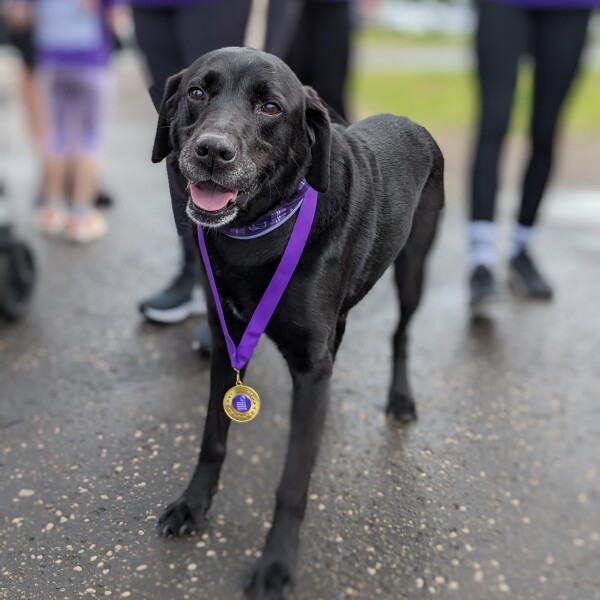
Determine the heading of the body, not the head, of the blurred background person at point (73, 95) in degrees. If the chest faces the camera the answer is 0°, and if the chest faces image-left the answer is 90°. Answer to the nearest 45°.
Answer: approximately 0°

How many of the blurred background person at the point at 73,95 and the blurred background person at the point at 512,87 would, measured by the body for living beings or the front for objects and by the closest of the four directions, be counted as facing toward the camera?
2

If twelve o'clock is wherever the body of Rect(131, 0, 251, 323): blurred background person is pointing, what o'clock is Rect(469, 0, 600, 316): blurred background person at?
Rect(469, 0, 600, 316): blurred background person is roughly at 7 o'clock from Rect(131, 0, 251, 323): blurred background person.

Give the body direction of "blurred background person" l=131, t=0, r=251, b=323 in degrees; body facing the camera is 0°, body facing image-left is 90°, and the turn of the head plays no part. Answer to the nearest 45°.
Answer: approximately 45°

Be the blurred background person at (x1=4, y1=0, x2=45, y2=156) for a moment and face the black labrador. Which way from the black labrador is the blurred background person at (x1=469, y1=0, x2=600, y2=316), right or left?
left

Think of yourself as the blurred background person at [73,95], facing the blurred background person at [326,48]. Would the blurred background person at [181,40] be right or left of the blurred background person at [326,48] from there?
right

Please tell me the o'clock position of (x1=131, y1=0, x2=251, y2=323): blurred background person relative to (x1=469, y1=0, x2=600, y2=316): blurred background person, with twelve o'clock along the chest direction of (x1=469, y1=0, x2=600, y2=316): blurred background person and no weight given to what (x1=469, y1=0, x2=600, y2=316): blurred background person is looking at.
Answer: (x1=131, y1=0, x2=251, y2=323): blurred background person is roughly at 2 o'clock from (x1=469, y1=0, x2=600, y2=316): blurred background person.

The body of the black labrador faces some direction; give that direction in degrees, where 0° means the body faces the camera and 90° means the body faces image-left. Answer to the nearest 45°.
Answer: approximately 45°

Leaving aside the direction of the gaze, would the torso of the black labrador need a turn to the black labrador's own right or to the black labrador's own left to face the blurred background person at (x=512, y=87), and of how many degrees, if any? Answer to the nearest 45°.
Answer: approximately 180°

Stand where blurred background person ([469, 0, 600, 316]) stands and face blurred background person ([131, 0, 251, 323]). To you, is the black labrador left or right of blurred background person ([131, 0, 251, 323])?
left
